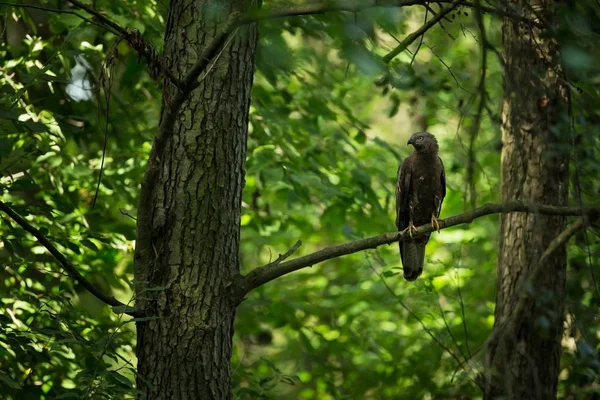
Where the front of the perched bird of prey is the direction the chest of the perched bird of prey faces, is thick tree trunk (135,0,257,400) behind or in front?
in front

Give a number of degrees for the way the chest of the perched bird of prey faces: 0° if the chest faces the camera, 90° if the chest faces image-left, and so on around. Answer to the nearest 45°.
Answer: approximately 0°

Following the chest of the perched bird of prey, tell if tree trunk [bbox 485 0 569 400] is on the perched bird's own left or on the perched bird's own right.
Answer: on the perched bird's own left
